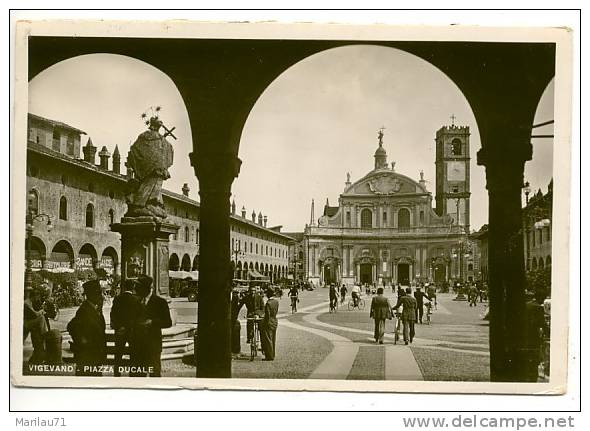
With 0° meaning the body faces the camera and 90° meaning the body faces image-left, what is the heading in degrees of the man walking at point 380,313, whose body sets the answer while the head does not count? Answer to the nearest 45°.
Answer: approximately 180°

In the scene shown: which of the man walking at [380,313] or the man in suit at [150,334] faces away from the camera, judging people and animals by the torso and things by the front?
the man walking

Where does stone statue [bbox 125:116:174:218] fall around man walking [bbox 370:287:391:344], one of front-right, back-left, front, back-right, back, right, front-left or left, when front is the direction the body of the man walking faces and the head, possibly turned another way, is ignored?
left

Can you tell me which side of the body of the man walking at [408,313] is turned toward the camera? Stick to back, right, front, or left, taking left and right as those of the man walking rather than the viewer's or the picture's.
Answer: back

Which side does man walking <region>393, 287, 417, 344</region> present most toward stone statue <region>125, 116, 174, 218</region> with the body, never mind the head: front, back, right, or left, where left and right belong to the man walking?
left
